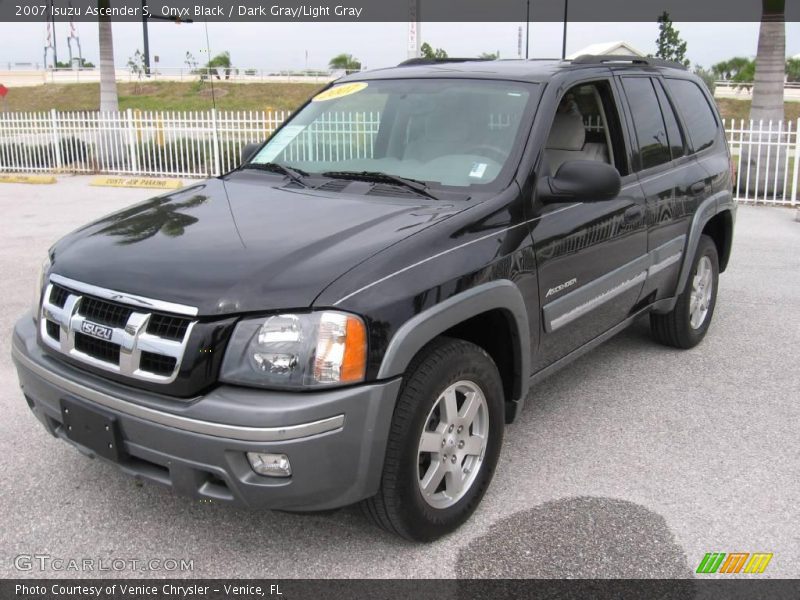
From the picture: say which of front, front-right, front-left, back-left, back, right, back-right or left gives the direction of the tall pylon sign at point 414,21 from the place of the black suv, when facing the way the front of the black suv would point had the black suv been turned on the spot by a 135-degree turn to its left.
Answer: left

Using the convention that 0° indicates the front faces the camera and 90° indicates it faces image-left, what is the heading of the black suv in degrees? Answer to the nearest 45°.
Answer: approximately 45°

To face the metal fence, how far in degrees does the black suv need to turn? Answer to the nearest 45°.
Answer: approximately 135° to its right

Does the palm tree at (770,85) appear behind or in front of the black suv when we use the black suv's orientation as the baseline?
behind

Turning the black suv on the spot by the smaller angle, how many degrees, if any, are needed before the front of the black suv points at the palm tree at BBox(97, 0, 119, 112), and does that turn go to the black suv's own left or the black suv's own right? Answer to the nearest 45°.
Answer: approximately 135° to the black suv's own right

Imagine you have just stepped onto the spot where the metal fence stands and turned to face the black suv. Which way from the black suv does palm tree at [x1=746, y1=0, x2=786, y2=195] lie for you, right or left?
left
